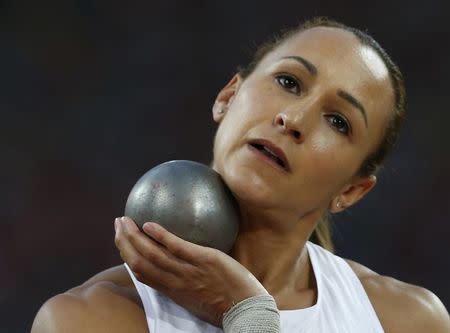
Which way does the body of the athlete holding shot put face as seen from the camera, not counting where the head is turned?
toward the camera
